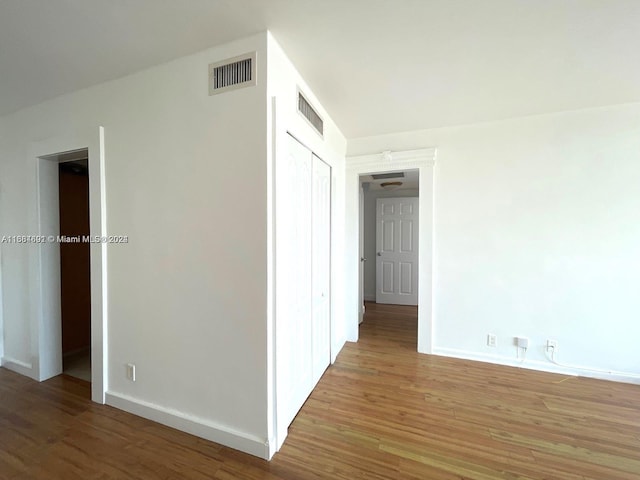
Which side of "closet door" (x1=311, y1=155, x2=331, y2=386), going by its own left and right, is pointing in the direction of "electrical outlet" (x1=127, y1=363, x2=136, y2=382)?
back

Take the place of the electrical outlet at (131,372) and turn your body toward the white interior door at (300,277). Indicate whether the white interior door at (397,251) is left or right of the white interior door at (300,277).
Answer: left

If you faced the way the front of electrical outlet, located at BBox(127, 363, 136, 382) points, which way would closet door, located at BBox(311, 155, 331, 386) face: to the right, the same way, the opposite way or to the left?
to the left

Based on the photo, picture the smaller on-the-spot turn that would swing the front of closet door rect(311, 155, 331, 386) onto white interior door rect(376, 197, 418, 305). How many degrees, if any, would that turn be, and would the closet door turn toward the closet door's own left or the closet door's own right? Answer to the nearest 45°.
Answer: approximately 45° to the closet door's own left

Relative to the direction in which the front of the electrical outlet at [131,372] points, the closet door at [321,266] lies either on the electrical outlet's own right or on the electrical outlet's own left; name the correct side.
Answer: on the electrical outlet's own left

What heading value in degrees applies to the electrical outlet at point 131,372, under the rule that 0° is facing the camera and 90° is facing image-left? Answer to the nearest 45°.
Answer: approximately 45°

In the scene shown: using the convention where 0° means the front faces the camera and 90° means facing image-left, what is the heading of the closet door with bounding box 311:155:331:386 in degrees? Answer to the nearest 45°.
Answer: approximately 270°

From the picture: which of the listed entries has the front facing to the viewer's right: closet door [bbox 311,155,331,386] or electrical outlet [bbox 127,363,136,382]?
the closet door

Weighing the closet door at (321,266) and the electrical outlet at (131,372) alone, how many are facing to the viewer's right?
1

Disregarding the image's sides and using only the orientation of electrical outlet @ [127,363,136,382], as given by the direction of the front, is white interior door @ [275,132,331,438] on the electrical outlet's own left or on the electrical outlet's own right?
on the electrical outlet's own left

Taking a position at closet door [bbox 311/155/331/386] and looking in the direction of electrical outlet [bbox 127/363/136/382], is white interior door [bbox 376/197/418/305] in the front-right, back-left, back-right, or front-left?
back-right
